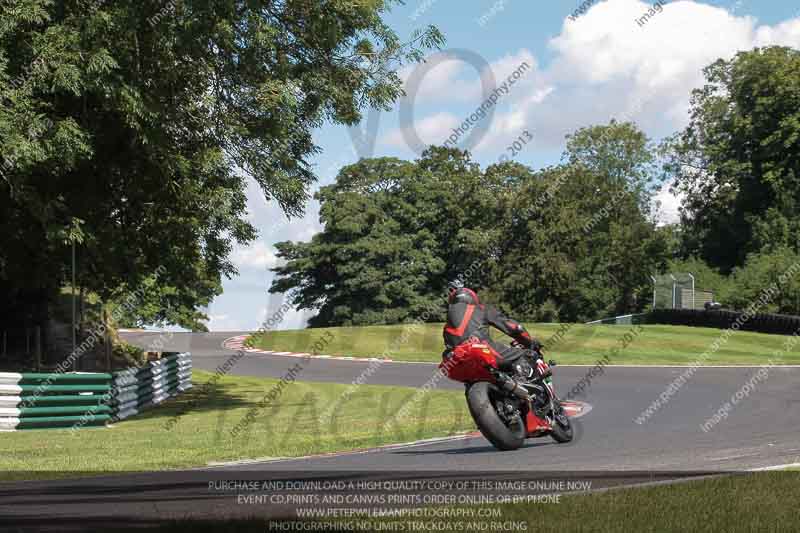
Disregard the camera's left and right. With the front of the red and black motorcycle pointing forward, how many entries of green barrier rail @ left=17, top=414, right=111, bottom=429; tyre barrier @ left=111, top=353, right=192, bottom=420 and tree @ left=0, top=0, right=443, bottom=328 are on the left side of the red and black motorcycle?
3

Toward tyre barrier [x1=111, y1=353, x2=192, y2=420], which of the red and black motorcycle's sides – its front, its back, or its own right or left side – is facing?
left

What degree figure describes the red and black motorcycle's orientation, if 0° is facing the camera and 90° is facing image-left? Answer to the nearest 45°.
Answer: approximately 225°

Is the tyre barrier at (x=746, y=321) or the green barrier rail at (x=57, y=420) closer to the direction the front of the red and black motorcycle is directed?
the tyre barrier

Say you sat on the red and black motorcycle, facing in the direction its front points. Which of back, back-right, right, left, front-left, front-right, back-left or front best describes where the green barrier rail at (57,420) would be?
left

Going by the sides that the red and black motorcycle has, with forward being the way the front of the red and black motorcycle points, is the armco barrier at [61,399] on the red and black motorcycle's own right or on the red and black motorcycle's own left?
on the red and black motorcycle's own left

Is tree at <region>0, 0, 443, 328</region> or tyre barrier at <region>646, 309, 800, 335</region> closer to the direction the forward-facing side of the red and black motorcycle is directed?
the tyre barrier
